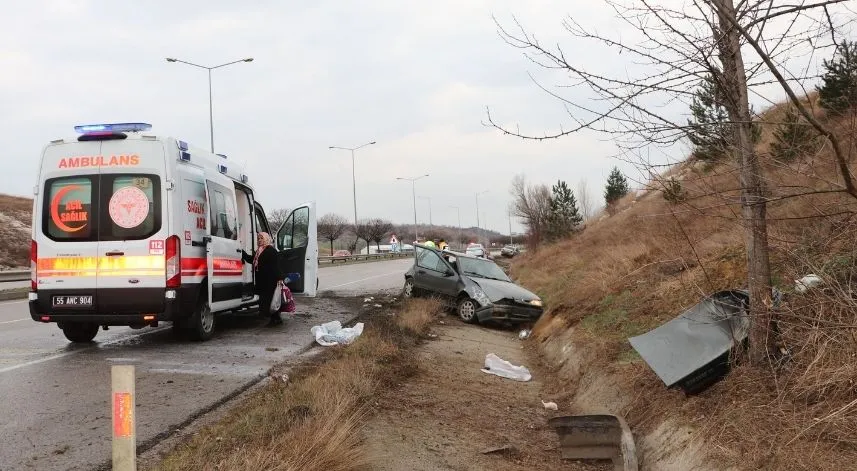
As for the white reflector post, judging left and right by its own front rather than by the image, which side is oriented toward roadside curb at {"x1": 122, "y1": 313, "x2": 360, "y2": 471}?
back

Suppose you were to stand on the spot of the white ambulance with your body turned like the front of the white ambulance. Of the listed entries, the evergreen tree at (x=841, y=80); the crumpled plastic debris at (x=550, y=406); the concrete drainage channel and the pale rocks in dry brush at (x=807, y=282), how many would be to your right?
4

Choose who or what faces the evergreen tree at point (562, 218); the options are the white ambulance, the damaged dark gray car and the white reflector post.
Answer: the white ambulance

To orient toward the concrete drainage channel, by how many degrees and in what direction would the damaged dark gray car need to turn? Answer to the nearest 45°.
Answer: approximately 45° to its right

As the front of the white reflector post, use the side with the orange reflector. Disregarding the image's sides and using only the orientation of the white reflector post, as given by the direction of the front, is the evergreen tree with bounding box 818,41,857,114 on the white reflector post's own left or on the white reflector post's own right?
on the white reflector post's own left

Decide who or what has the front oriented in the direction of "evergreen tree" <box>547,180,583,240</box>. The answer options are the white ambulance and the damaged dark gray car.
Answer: the white ambulance

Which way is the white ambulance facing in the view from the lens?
facing away from the viewer and to the right of the viewer

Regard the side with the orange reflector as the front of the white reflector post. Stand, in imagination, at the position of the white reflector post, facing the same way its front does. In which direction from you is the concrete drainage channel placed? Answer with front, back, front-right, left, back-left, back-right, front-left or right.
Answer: left

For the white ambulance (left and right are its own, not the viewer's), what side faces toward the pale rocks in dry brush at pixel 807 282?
right

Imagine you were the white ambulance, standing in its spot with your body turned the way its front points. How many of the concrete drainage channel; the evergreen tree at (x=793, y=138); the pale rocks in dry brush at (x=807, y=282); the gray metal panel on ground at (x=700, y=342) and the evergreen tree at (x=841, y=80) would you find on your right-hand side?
5

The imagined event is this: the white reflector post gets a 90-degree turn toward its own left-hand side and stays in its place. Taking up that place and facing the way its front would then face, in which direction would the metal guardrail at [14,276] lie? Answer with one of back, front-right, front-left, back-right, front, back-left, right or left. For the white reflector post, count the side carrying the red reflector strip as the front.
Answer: left

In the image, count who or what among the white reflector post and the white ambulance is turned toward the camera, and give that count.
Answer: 1

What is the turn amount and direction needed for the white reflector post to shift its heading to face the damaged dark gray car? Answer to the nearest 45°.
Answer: approximately 135° to its left
